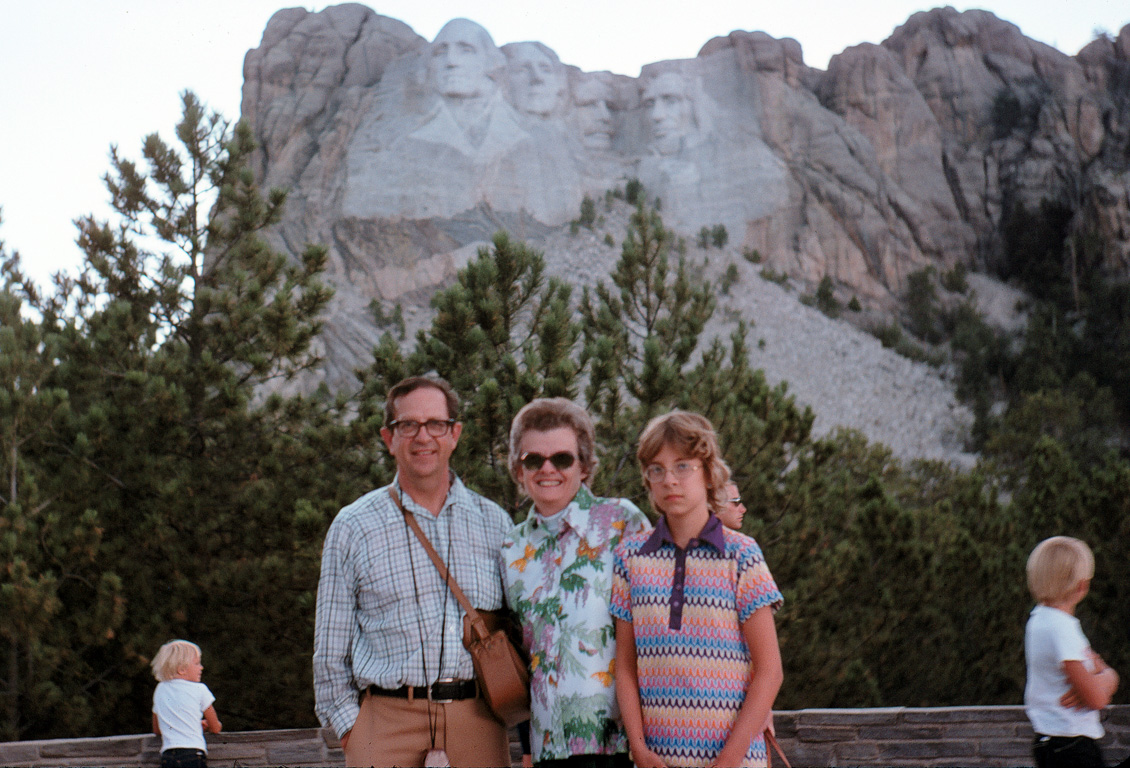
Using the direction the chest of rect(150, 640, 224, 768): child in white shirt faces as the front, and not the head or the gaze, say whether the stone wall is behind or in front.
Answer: in front

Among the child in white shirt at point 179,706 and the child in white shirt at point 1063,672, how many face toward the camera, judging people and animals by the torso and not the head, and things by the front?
0

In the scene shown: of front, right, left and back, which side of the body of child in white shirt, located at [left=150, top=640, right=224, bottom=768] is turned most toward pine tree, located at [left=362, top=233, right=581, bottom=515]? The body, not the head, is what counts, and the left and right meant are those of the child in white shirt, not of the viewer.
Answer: front

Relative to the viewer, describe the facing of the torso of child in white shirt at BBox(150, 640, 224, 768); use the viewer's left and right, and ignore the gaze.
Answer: facing away from the viewer and to the right of the viewer
